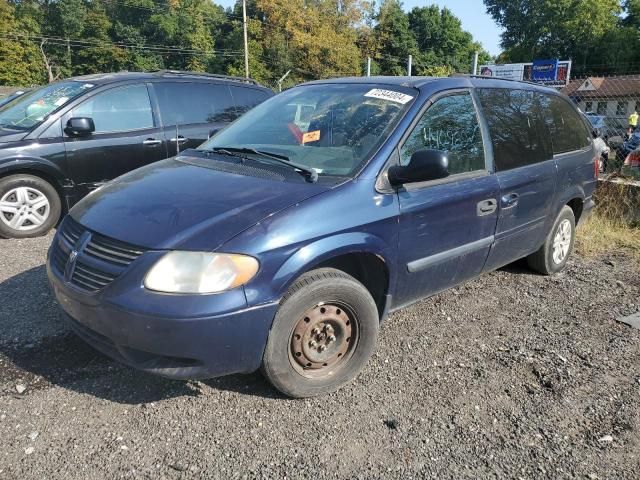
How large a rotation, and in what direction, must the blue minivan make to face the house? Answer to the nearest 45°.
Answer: approximately 180°

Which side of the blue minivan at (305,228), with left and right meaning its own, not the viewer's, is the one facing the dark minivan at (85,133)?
right

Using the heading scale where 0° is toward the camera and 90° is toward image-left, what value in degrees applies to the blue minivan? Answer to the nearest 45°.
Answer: approximately 45°
